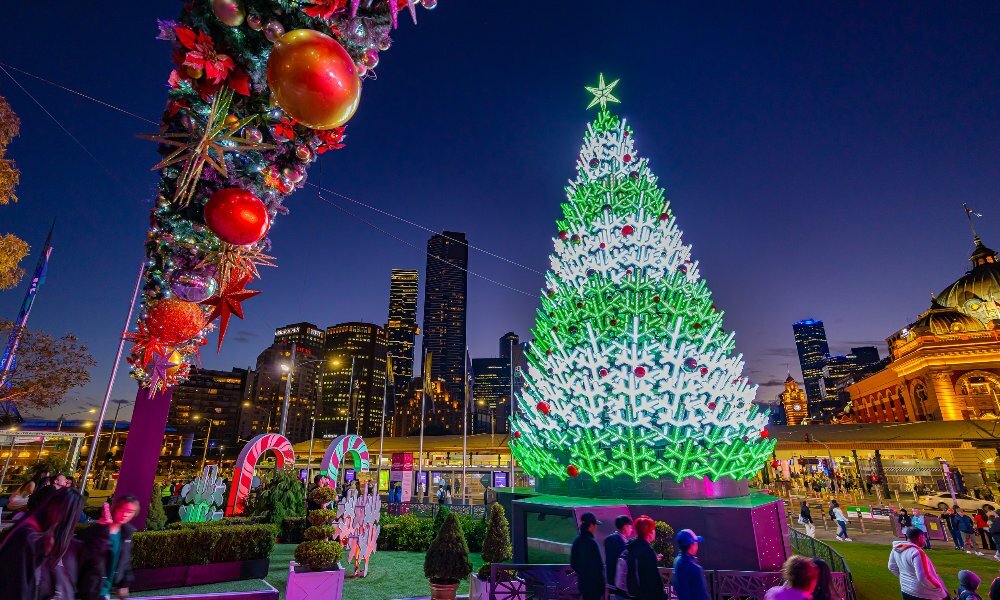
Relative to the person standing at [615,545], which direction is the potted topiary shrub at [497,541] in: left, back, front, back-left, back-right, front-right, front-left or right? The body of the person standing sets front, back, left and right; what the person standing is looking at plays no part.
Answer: back-left

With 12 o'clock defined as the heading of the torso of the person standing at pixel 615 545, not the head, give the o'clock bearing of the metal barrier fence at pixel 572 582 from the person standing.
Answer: The metal barrier fence is roughly at 8 o'clock from the person standing.

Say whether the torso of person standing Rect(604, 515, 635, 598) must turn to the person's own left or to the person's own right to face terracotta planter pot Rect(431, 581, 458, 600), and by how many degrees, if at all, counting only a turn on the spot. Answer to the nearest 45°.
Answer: approximately 135° to the person's own left

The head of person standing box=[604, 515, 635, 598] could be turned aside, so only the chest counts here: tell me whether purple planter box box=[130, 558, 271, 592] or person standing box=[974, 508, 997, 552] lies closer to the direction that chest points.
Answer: the person standing

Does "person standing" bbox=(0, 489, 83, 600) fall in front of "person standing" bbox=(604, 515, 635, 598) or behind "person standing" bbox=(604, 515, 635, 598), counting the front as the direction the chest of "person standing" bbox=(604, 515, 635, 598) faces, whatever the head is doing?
behind

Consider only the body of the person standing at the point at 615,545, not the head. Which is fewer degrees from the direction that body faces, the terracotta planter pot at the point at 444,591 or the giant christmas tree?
the giant christmas tree

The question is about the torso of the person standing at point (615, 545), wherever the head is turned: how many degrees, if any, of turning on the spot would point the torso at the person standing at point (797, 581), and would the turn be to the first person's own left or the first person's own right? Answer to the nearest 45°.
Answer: approximately 45° to the first person's own right

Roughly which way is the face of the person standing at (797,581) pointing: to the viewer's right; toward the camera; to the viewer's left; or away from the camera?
away from the camera

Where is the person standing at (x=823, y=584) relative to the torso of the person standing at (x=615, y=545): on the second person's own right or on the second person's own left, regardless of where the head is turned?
on the second person's own right
